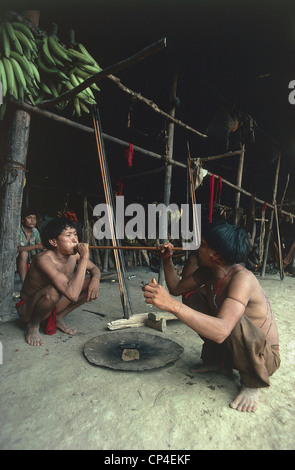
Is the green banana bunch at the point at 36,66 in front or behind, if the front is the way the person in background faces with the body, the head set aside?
in front

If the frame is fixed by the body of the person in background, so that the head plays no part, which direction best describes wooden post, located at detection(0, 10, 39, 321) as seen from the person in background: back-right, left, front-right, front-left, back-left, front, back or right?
front-right

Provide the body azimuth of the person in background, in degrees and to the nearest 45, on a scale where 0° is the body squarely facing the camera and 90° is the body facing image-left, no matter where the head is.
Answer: approximately 315°

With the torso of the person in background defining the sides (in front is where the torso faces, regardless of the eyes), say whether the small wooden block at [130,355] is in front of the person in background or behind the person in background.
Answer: in front

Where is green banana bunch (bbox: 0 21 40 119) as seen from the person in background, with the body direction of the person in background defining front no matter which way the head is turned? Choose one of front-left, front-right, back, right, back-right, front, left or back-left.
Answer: front-right
